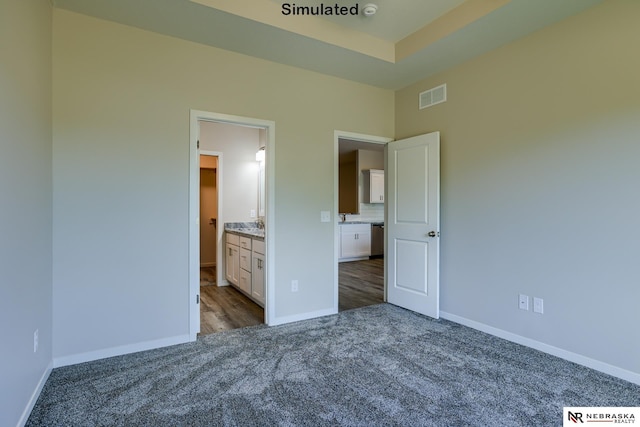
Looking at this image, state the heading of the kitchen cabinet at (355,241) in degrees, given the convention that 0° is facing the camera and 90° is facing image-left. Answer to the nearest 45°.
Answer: approximately 0°

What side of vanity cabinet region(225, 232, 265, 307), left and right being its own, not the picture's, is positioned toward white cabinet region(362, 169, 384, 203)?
back

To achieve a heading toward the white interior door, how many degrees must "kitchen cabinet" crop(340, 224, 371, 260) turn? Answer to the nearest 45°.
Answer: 0° — it already faces it
